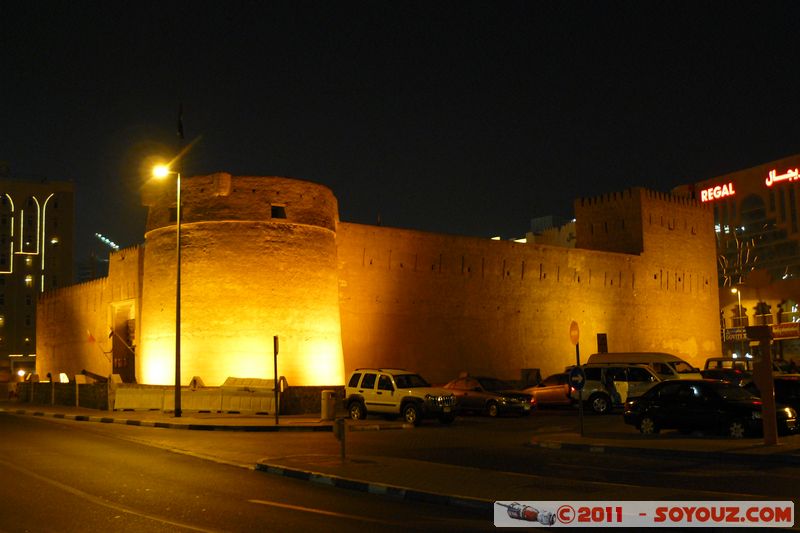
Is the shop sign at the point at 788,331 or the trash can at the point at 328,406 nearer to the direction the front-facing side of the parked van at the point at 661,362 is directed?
the shop sign

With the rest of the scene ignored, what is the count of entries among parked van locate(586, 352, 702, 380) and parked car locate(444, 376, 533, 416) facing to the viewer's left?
0

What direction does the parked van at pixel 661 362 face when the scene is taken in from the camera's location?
facing the viewer and to the right of the viewer

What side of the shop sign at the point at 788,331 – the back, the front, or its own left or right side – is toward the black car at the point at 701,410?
front

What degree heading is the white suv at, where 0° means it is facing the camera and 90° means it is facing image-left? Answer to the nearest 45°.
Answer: approximately 315°

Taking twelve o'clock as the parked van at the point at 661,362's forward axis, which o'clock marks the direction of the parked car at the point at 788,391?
the parked car at the point at 788,391 is roughly at 1 o'clock from the parked van at the point at 661,362.

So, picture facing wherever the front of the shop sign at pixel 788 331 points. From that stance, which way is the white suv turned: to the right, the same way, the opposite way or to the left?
to the left

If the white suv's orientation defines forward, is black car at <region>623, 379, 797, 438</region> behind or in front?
in front

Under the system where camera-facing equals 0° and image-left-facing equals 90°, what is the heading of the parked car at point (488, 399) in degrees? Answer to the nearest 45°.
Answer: approximately 315°

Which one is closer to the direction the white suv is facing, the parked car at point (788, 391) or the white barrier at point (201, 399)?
the parked car
